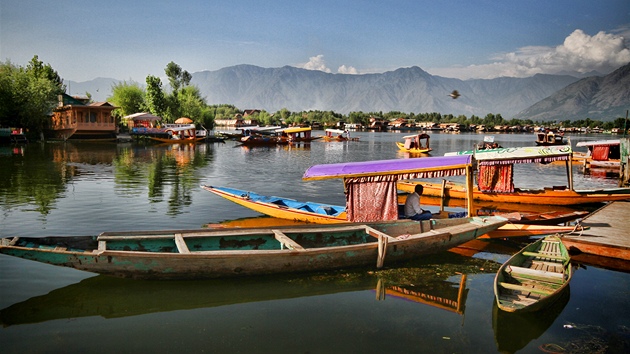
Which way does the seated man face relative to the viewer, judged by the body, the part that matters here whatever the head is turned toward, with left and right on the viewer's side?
facing to the right of the viewer

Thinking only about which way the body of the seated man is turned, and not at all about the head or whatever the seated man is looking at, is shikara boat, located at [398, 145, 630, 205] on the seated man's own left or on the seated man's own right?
on the seated man's own left

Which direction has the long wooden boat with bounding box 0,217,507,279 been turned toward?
to the viewer's right

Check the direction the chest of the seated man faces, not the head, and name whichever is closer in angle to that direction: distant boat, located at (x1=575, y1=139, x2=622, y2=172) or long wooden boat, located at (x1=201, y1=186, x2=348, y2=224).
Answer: the distant boat

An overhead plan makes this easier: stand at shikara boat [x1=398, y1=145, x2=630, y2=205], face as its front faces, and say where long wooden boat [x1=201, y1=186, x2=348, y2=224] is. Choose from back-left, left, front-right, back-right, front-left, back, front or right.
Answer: back-right

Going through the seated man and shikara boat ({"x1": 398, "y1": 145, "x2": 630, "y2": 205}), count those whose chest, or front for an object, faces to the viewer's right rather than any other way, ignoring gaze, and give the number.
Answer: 2

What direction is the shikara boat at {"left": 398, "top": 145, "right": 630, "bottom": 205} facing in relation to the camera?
to the viewer's right
